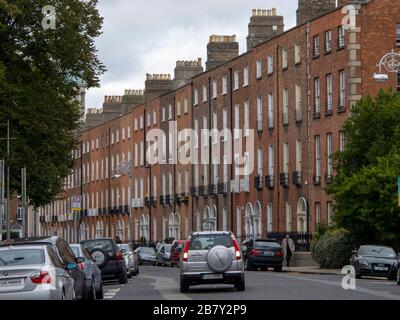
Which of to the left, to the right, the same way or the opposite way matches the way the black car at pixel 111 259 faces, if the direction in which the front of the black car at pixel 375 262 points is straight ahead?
the opposite way

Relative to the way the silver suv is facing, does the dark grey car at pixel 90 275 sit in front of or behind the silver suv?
behind

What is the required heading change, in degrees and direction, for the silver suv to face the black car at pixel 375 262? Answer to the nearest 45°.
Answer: approximately 45° to its right

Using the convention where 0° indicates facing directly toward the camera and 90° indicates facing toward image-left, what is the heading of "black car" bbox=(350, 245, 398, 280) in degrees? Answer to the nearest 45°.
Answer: approximately 0°

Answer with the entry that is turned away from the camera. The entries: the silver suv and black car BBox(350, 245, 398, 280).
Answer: the silver suv

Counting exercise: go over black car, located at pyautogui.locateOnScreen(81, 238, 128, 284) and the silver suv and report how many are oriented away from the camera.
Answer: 2

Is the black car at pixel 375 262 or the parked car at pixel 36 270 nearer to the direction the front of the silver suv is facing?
the black car

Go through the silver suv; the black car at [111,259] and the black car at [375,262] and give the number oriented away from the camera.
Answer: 2

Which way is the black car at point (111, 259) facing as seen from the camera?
away from the camera

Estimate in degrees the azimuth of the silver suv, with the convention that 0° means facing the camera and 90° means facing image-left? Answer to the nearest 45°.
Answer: approximately 180°

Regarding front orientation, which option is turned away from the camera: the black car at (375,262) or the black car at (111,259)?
the black car at (111,259)

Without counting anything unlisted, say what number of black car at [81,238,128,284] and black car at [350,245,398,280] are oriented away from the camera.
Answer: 1

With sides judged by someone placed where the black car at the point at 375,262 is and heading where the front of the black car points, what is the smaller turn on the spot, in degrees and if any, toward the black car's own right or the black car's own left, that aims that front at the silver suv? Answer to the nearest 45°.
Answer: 0° — it already faces it
